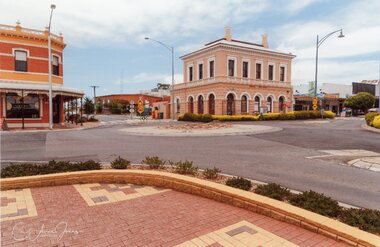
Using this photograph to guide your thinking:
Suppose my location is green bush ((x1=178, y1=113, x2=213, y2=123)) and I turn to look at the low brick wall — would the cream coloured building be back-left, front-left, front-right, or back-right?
back-left

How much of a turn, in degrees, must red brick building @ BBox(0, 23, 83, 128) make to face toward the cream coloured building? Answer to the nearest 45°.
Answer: approximately 45° to its left

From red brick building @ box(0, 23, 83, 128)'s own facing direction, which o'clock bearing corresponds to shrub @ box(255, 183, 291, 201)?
The shrub is roughly at 1 o'clock from the red brick building.

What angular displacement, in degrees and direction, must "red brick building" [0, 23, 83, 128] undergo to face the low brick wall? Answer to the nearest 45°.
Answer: approximately 45° to its right

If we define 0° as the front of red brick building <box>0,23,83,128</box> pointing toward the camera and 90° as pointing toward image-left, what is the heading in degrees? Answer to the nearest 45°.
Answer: approximately 315°

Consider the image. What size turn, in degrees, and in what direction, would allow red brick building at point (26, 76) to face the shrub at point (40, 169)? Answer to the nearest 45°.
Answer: approximately 45° to its right

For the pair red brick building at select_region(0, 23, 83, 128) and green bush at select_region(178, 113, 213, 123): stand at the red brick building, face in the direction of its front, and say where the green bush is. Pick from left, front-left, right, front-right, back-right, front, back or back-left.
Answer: front-left

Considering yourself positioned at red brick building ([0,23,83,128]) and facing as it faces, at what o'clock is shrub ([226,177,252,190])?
The shrub is roughly at 1 o'clock from the red brick building.

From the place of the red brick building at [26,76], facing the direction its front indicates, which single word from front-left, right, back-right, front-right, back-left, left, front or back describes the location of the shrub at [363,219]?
front-right
